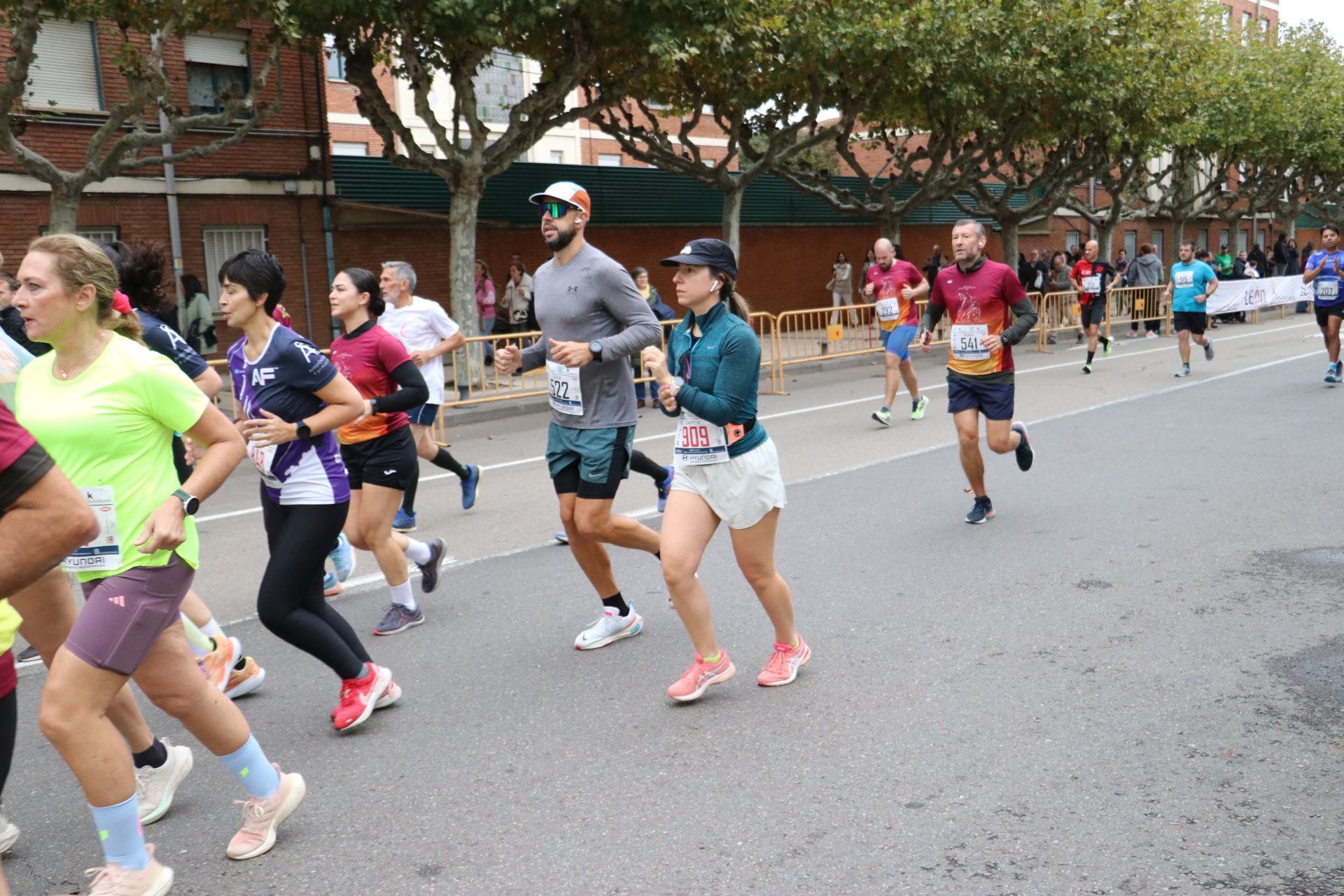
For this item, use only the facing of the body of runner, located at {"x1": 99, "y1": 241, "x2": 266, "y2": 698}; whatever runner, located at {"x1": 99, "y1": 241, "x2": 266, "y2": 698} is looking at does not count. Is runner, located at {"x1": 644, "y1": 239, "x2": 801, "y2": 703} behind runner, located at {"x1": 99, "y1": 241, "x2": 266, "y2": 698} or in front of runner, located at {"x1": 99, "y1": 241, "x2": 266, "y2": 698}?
behind

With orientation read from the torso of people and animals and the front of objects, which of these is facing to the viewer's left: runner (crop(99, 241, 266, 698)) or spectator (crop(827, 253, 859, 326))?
the runner

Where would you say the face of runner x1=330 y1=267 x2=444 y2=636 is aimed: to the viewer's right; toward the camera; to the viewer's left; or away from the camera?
to the viewer's left

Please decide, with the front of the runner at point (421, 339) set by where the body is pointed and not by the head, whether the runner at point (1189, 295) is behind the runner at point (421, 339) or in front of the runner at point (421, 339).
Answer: behind

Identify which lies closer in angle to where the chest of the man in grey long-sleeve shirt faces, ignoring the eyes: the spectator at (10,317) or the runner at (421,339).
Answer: the spectator

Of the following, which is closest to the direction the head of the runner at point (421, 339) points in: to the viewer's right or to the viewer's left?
to the viewer's left

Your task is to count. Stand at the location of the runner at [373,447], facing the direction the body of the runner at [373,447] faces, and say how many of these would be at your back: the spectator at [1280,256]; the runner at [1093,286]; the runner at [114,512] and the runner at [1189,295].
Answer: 3

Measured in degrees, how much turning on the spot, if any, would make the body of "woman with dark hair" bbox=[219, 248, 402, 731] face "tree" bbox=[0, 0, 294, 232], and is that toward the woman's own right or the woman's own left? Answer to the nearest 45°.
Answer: approximately 135° to the woman's own right

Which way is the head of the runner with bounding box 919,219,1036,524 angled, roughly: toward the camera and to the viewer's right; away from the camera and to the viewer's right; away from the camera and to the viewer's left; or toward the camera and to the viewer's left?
toward the camera and to the viewer's left

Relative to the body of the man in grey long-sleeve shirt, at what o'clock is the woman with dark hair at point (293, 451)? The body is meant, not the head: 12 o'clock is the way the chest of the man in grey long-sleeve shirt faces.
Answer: The woman with dark hair is roughly at 12 o'clock from the man in grey long-sleeve shirt.

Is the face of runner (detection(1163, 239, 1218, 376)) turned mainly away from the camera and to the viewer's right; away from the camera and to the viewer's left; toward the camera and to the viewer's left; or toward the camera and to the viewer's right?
toward the camera and to the viewer's left

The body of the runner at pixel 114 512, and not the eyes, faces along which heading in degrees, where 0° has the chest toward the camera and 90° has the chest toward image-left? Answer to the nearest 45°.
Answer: approximately 45°

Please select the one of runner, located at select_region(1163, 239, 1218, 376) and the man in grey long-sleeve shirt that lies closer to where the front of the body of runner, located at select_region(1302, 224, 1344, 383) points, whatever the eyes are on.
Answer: the man in grey long-sleeve shirt

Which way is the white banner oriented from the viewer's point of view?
toward the camera

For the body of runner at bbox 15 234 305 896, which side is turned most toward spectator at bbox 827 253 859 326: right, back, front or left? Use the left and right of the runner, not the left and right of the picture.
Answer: back
